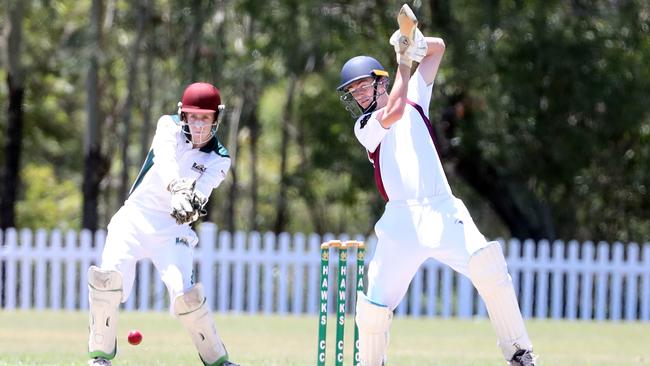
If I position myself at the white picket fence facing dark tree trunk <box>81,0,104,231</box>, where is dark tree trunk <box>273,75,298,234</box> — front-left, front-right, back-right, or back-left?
front-right

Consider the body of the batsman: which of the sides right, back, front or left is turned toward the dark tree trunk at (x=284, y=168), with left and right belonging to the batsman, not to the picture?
back

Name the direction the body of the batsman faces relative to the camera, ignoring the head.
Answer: toward the camera

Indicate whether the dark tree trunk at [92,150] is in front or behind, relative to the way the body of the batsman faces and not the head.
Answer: behind

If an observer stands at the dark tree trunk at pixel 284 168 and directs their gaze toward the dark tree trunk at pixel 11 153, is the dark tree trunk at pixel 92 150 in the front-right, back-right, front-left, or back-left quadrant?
front-left
